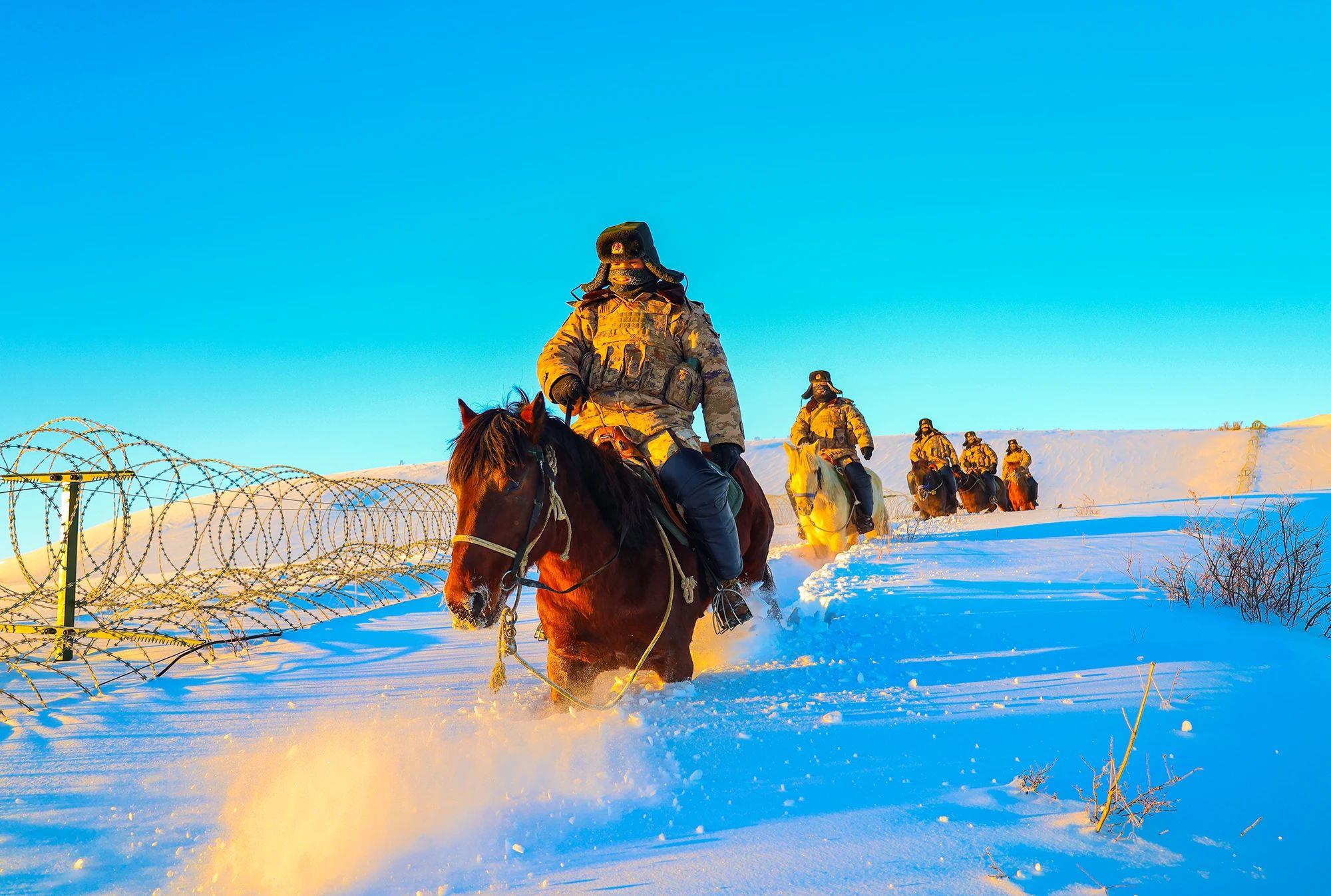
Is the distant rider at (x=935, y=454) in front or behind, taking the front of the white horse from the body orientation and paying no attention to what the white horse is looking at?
behind

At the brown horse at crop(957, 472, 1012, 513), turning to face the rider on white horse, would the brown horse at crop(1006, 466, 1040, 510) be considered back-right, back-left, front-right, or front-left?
back-left

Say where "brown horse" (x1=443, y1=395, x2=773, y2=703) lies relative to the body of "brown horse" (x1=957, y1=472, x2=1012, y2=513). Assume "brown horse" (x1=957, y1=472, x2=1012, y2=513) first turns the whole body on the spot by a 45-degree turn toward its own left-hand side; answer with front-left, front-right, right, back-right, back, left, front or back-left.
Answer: front

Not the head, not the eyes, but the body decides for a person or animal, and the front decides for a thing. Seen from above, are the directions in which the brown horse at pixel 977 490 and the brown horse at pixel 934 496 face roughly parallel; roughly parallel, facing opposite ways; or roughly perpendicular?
roughly parallel

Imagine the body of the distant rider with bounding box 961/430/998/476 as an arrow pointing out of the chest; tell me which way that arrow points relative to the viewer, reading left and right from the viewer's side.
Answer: facing the viewer and to the left of the viewer

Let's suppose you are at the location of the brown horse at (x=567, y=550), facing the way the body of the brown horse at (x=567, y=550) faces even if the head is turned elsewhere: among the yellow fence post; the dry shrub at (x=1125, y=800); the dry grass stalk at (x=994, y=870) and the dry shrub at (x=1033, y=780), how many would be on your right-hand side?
1

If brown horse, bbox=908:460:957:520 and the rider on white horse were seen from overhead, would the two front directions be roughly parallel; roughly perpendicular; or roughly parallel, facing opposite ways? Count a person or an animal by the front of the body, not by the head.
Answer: roughly parallel

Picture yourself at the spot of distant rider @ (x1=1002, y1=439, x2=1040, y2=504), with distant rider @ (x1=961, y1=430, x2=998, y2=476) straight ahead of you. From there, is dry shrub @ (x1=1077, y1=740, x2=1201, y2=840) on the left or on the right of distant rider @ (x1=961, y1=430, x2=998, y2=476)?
left

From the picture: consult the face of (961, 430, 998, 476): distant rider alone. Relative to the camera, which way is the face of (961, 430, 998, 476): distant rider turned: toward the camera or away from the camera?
toward the camera

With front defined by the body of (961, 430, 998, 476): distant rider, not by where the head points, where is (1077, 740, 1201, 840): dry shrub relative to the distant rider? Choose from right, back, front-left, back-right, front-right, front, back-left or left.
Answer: front-left

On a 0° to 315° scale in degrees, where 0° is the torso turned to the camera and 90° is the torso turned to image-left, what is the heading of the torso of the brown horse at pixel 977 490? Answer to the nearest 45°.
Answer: approximately 45°

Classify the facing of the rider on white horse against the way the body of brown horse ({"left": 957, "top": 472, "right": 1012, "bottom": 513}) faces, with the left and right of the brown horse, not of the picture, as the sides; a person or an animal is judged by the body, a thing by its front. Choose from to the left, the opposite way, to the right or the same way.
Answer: the same way

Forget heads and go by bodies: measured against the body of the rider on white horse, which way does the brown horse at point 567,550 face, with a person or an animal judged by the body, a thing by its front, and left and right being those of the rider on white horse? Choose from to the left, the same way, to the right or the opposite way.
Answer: the same way

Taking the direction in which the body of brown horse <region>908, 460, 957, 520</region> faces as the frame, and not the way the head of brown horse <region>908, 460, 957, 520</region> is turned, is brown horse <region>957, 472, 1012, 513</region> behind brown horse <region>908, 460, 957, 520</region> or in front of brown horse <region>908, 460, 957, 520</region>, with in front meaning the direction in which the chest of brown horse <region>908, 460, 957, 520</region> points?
behind

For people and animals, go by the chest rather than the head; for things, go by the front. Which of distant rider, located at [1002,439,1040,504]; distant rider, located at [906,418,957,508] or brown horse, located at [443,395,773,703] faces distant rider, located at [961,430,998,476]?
distant rider, located at [1002,439,1040,504]

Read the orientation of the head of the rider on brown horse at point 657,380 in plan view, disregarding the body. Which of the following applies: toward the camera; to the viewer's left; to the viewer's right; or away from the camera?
toward the camera

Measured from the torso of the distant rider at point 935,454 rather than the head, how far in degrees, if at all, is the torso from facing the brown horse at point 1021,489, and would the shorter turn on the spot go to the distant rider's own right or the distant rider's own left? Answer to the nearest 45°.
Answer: approximately 180°

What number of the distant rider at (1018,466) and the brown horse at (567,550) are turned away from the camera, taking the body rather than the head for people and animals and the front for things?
0
